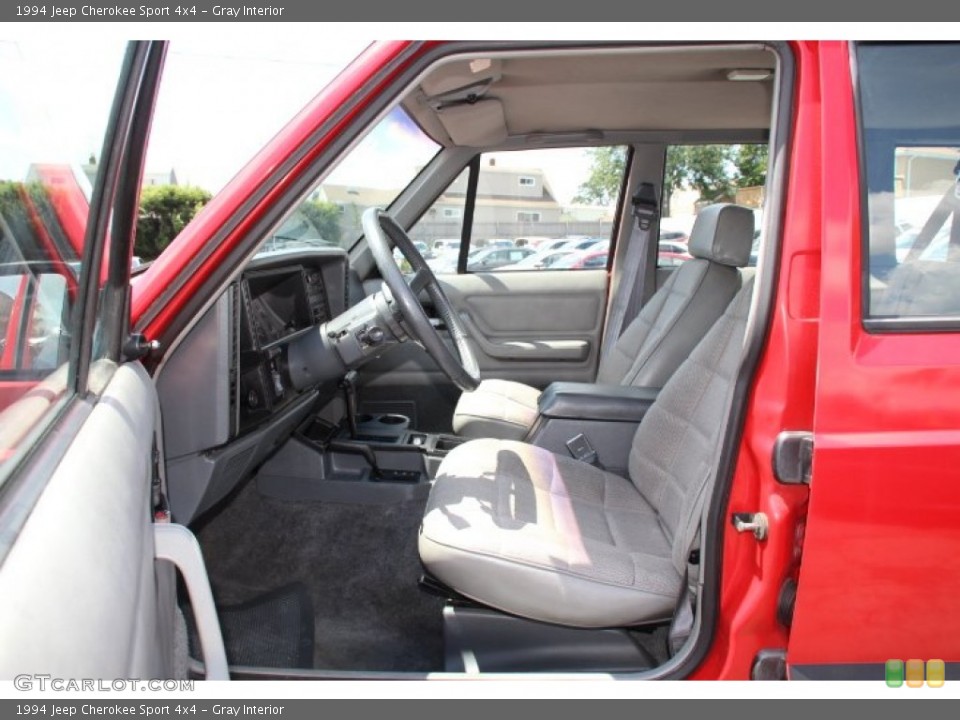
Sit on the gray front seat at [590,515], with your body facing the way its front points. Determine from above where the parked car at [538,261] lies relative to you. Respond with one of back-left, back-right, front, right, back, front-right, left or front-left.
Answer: right

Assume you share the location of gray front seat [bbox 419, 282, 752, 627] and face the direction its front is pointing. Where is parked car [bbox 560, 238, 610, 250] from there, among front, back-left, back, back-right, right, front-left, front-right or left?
right

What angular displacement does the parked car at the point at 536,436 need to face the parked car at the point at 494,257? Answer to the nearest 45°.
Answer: approximately 90° to its right

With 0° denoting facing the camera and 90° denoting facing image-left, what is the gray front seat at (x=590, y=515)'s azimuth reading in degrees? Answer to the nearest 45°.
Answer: approximately 90°

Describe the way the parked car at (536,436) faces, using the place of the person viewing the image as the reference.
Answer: facing to the left of the viewer

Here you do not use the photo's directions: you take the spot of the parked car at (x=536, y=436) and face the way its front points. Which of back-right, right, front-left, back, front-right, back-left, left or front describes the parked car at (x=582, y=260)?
right

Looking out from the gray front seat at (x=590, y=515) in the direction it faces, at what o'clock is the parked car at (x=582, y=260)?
The parked car is roughly at 3 o'clock from the gray front seat.

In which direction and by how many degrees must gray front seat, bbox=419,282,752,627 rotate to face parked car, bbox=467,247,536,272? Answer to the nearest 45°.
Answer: approximately 90° to its right

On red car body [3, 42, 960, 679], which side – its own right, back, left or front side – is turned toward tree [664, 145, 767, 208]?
right
